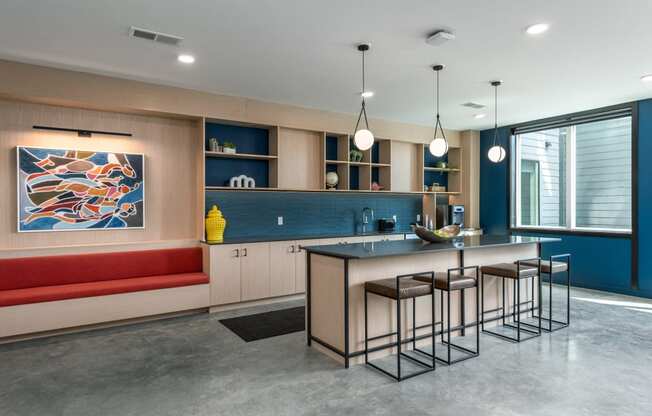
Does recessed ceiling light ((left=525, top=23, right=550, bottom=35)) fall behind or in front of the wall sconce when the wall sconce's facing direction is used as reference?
in front

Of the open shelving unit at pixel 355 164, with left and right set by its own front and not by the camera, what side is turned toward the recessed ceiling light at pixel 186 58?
right

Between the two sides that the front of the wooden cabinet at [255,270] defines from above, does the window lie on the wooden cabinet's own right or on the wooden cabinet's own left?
on the wooden cabinet's own left

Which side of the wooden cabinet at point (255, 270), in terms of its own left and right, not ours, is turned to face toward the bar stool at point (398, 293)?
front

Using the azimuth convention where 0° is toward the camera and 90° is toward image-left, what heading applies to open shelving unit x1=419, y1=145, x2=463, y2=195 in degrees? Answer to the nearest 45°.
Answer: approximately 315°

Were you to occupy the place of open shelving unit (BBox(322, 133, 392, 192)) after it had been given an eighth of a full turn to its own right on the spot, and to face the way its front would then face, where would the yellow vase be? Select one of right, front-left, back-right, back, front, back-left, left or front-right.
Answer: front-right

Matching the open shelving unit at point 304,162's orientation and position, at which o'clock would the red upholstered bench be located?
The red upholstered bench is roughly at 3 o'clock from the open shelving unit.

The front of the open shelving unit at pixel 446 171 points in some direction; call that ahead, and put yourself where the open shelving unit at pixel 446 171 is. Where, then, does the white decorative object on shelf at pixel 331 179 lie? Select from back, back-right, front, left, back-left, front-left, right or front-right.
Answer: right
